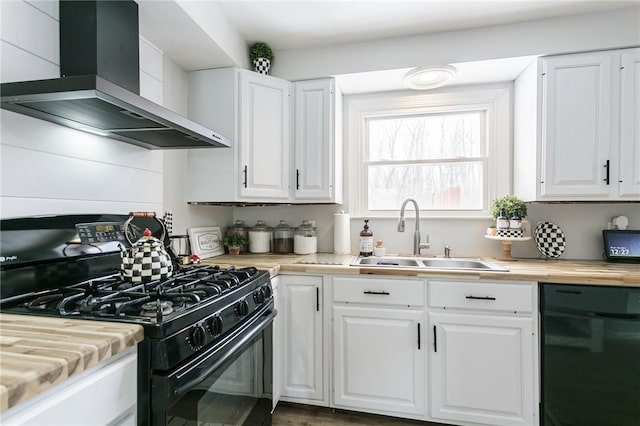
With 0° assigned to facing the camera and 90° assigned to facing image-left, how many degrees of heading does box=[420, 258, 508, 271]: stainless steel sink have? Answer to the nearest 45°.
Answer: approximately 0°

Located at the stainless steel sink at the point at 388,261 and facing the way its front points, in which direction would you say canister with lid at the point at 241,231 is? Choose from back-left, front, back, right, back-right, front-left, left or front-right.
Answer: right

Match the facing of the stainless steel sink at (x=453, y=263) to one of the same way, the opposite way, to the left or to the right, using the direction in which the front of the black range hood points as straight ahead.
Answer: to the right

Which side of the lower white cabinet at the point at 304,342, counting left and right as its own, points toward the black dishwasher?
left

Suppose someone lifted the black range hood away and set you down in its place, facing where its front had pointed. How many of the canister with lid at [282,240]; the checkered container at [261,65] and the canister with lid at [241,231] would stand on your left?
3

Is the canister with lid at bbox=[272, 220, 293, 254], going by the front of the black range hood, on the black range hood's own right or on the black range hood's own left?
on the black range hood's own left

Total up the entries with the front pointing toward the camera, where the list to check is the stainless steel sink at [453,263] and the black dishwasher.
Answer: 2

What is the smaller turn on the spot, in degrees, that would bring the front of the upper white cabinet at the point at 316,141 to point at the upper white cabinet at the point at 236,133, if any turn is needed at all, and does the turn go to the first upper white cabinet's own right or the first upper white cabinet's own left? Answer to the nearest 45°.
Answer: approximately 90° to the first upper white cabinet's own right

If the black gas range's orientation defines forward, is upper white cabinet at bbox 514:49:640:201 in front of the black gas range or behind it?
in front
